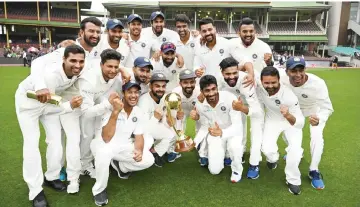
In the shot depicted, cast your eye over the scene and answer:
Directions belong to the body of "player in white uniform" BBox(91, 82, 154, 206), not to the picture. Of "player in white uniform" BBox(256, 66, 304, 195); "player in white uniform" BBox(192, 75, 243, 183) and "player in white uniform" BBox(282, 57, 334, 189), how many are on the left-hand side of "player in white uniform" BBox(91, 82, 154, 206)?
3

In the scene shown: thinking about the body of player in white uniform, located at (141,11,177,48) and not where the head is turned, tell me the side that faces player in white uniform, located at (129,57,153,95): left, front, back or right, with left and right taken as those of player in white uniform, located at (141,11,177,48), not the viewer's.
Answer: front

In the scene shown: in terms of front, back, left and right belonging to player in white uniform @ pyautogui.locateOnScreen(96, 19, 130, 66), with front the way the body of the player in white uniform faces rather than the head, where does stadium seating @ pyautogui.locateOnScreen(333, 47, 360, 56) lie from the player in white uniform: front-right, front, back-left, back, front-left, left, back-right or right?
back-left

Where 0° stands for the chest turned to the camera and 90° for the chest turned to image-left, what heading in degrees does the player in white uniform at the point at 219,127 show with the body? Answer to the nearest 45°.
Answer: approximately 0°

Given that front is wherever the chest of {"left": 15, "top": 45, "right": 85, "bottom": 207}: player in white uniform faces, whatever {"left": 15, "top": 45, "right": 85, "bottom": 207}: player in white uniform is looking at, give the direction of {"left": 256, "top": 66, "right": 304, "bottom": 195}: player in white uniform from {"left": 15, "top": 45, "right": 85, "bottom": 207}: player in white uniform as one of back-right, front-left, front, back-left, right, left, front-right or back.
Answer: front-left

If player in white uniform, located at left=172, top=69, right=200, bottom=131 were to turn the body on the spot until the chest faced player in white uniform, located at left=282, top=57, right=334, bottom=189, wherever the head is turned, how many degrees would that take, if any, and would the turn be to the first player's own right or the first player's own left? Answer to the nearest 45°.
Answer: approximately 45° to the first player's own left

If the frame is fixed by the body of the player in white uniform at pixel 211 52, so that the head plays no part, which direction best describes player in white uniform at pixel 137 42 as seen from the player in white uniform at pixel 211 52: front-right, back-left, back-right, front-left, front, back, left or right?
right

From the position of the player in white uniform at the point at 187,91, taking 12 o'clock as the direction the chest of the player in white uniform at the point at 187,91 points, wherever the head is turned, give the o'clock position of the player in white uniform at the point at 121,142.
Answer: the player in white uniform at the point at 121,142 is roughly at 1 o'clock from the player in white uniform at the point at 187,91.
